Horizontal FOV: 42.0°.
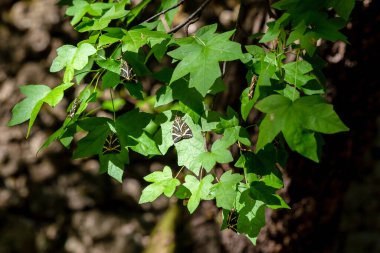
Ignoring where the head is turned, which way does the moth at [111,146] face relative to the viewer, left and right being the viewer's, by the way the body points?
facing away from the viewer

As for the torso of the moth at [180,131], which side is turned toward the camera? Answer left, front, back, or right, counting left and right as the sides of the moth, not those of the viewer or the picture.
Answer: back

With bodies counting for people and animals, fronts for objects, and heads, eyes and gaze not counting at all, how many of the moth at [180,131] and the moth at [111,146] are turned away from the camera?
2
